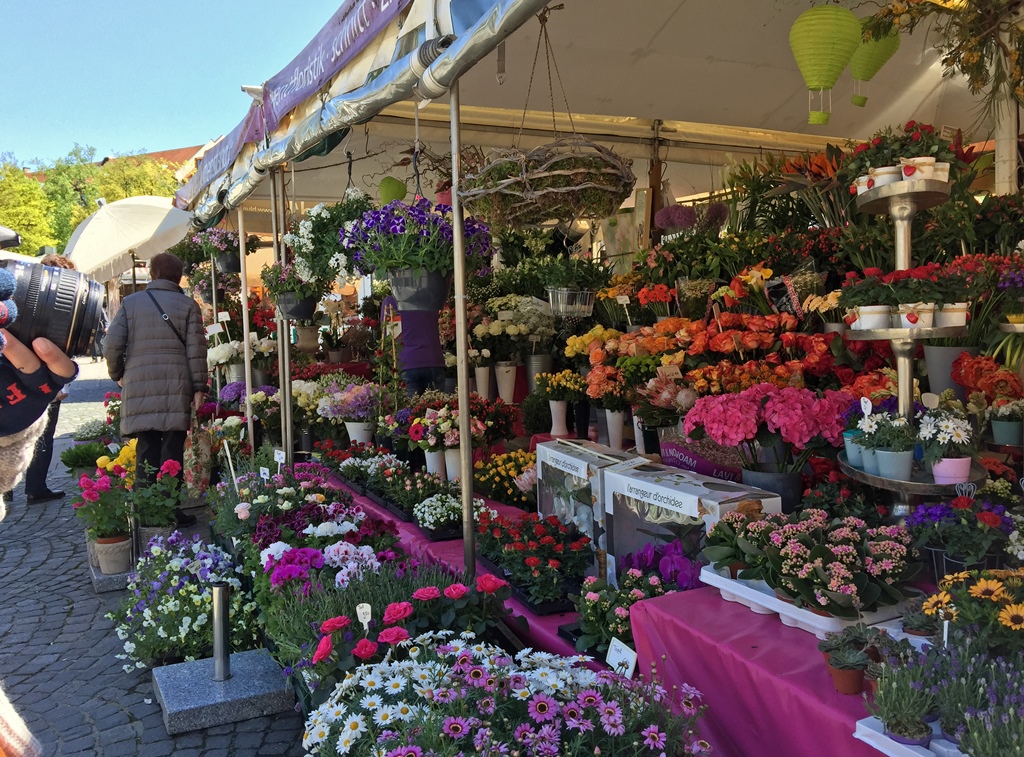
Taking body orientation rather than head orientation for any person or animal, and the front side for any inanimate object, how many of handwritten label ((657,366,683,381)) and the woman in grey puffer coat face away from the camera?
1

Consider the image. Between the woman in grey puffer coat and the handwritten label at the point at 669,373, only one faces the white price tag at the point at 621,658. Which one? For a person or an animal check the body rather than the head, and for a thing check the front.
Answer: the handwritten label

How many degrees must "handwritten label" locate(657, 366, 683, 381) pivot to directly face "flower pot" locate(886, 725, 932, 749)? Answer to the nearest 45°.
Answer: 0° — it already faces it

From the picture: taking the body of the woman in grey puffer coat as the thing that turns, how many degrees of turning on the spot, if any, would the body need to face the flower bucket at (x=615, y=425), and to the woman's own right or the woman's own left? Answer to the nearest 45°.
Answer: approximately 135° to the woman's own right

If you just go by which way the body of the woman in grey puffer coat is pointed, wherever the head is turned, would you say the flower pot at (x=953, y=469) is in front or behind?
behind

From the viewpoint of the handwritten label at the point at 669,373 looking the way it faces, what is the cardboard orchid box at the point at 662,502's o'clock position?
The cardboard orchid box is roughly at 12 o'clock from the handwritten label.

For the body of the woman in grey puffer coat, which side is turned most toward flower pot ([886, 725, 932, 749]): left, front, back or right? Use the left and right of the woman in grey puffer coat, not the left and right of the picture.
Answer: back

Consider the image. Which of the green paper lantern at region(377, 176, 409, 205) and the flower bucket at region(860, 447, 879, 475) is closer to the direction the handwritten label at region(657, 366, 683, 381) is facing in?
the flower bucket

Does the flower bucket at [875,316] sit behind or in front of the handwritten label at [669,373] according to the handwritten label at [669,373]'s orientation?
in front

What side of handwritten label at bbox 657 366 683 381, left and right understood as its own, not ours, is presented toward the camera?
front

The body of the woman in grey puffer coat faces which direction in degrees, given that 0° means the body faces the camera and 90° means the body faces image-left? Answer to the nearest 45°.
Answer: approximately 180°

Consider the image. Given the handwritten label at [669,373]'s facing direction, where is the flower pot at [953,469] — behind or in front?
in front

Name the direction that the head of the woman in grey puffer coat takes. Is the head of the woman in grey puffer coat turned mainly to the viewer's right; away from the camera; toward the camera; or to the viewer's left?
away from the camera

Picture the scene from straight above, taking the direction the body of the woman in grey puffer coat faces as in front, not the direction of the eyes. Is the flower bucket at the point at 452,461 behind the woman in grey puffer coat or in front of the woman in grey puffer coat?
behind

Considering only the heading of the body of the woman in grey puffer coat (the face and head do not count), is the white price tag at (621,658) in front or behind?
behind

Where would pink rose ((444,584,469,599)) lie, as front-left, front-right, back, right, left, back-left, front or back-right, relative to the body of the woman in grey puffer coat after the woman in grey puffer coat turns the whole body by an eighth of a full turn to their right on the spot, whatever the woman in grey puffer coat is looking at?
back-right

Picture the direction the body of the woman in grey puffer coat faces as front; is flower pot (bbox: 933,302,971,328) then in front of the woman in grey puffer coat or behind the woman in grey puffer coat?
behind
